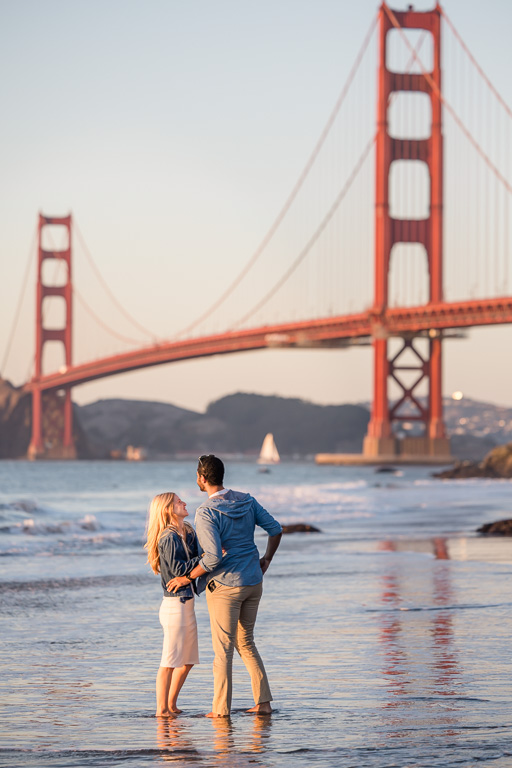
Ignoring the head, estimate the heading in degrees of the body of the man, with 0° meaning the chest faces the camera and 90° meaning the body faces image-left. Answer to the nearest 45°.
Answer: approximately 135°

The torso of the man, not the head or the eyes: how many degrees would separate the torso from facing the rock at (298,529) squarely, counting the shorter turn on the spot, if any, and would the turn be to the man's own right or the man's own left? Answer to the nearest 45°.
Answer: approximately 45° to the man's own right

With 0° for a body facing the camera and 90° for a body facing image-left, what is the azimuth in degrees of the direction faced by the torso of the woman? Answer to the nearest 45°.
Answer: approximately 270°

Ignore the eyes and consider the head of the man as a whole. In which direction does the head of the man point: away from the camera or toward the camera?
away from the camera

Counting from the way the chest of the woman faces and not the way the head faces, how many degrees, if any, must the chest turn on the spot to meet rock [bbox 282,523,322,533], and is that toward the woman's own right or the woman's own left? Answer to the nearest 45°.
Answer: approximately 90° to the woman's own left
